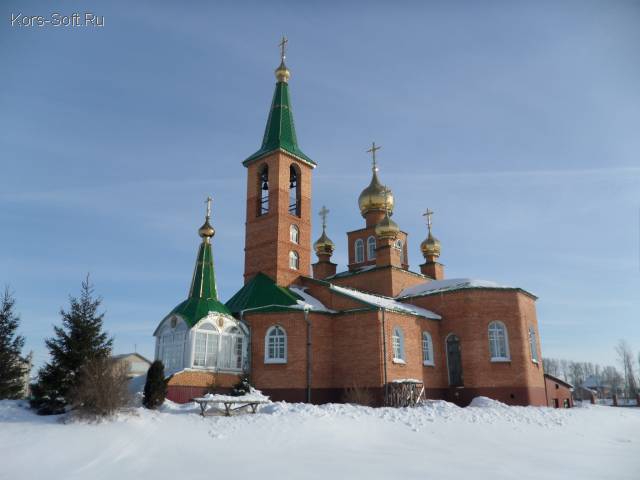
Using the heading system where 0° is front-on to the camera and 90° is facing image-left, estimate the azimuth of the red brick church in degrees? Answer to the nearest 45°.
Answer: approximately 45°

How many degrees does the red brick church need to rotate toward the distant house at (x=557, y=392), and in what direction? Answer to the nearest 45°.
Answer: approximately 135° to its left

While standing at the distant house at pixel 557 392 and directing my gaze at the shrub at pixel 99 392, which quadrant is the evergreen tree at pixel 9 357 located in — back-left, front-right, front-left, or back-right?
front-right

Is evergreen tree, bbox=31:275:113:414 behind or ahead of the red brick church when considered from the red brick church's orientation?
ahead

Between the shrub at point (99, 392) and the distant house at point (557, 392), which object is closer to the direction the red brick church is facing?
the shrub

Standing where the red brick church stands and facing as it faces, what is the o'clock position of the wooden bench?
The wooden bench is roughly at 11 o'clock from the red brick church.

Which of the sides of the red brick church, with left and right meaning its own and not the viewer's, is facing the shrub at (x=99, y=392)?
front

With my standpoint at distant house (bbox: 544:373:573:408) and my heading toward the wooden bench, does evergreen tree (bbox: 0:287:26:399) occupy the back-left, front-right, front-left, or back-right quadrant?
front-right

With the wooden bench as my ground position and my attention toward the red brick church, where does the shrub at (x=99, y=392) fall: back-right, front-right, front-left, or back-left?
back-left

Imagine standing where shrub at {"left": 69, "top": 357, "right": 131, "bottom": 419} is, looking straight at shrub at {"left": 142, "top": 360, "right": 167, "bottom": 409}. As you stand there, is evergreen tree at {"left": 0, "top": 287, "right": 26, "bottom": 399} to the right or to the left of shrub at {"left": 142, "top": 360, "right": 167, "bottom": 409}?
left

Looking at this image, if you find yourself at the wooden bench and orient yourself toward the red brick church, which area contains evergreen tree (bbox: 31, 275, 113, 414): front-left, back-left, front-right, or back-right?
back-left

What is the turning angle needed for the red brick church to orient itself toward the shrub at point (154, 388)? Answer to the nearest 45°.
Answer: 0° — it already faces it

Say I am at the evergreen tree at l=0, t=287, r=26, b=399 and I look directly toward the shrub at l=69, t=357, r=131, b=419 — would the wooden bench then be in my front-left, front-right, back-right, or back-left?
front-left

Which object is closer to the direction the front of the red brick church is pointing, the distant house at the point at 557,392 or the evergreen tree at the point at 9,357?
the evergreen tree
